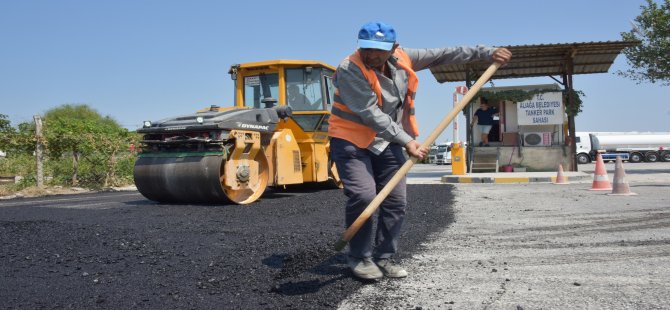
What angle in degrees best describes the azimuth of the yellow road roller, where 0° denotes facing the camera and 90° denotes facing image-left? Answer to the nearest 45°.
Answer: approximately 45°

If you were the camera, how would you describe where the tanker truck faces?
facing to the left of the viewer

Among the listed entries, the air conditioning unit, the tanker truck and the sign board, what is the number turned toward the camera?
2

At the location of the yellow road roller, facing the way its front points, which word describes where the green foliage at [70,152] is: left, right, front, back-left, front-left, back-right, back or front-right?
right

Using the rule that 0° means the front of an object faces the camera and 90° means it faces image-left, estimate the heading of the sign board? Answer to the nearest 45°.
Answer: approximately 0°

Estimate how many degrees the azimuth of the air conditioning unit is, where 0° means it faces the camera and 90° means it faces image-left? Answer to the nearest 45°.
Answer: approximately 0°

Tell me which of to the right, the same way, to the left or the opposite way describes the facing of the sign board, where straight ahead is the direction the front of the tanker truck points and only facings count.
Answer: to the left

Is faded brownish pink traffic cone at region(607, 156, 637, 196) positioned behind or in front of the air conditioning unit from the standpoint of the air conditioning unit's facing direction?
in front

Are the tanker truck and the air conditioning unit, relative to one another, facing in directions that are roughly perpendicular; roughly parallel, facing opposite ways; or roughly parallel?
roughly perpendicular

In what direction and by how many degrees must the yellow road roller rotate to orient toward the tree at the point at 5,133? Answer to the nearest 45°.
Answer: approximately 90° to its right
